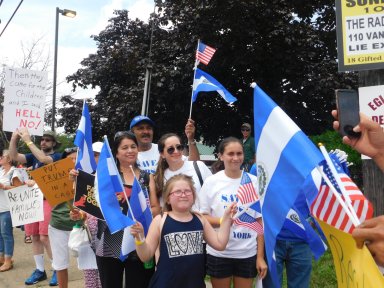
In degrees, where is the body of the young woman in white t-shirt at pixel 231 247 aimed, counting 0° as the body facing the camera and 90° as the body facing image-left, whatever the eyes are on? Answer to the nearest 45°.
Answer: approximately 0°

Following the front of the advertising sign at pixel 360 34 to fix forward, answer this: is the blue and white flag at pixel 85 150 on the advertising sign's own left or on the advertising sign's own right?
on the advertising sign's own right

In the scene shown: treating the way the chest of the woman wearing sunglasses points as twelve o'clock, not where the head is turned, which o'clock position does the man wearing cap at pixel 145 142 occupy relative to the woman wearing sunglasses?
The man wearing cap is roughly at 5 o'clock from the woman wearing sunglasses.

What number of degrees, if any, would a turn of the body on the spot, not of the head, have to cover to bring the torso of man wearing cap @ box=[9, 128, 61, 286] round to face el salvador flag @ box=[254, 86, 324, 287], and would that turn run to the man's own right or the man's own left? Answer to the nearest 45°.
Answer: approximately 45° to the man's own left

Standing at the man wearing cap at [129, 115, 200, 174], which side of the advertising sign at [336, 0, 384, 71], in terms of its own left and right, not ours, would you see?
right

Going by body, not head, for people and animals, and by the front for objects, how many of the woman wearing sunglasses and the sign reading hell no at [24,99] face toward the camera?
2
